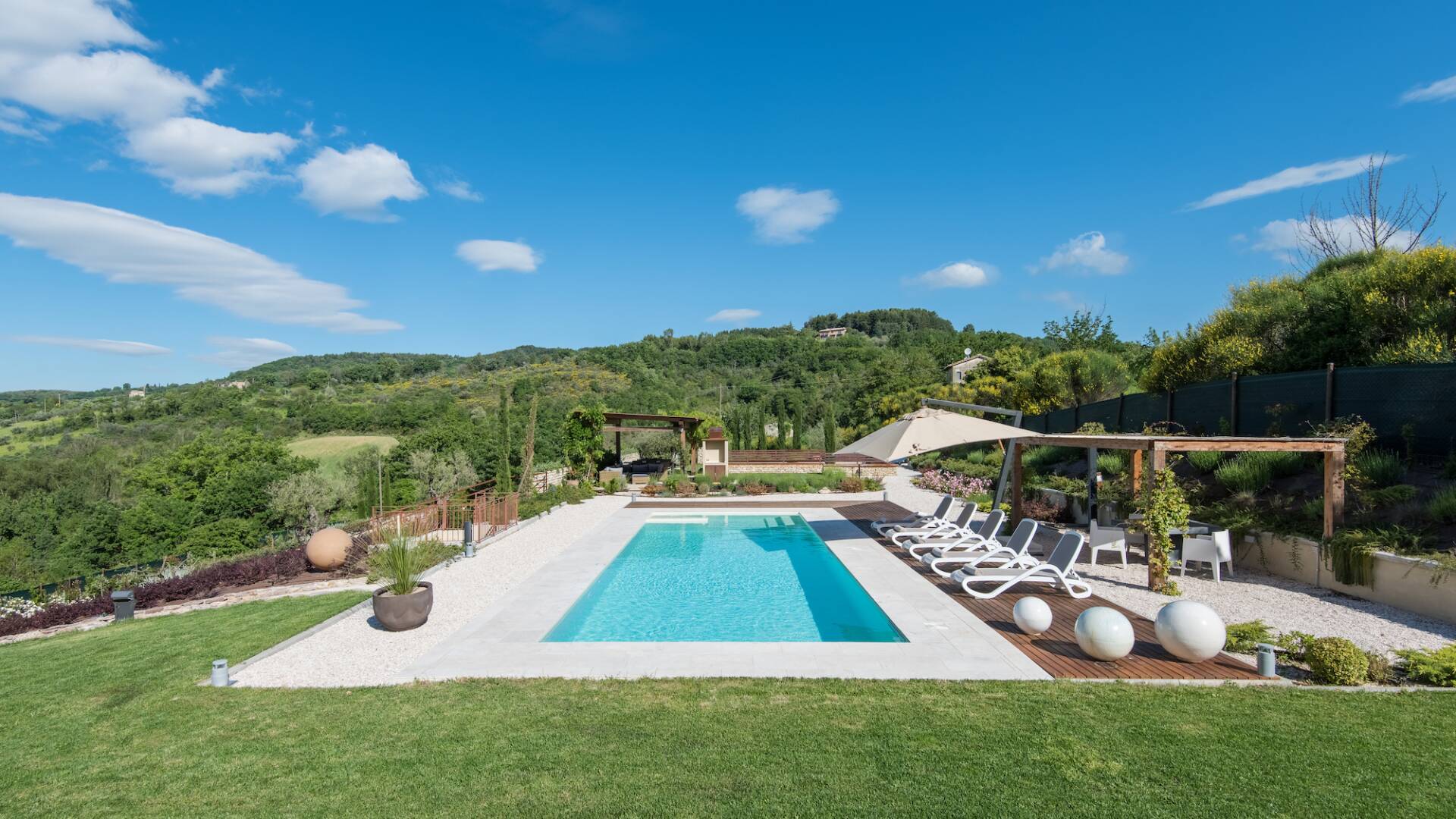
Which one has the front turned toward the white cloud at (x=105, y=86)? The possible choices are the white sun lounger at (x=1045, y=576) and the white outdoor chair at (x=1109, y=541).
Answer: the white sun lounger

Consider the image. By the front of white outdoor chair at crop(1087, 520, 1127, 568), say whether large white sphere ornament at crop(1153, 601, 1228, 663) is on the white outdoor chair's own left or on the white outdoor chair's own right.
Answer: on the white outdoor chair's own right

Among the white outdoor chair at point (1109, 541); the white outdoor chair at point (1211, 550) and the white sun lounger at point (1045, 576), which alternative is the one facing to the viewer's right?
the white outdoor chair at point (1109, 541)

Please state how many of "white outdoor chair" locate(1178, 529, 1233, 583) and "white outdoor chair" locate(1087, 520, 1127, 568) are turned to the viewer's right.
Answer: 1

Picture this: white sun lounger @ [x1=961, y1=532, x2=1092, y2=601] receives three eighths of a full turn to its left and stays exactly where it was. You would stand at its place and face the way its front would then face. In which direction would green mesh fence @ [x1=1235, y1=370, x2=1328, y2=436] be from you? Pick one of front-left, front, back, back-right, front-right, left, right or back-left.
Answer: left

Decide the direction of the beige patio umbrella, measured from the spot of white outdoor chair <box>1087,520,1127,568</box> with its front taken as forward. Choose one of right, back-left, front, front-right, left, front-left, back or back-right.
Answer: back

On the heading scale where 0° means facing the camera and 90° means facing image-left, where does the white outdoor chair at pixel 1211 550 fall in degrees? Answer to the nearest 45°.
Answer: approximately 135°

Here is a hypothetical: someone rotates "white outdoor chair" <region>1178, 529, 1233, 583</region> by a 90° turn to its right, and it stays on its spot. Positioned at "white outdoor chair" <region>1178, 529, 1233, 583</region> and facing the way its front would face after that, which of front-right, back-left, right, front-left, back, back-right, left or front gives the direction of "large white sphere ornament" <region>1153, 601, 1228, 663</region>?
back-right

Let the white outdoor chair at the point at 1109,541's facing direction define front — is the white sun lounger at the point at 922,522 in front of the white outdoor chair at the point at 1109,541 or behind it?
behind

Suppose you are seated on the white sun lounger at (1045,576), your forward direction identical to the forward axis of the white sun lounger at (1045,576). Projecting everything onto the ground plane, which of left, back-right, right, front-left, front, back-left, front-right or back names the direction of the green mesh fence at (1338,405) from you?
back-right

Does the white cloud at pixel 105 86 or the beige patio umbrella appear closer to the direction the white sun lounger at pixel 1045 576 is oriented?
the white cloud

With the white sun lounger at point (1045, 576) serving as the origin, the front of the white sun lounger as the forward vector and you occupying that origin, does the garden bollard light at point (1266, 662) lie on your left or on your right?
on your left

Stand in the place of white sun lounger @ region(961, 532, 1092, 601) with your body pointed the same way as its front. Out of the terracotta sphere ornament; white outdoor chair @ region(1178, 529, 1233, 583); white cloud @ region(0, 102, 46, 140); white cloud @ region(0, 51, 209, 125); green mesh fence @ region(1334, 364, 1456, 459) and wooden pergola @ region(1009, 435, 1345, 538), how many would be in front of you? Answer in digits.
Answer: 3

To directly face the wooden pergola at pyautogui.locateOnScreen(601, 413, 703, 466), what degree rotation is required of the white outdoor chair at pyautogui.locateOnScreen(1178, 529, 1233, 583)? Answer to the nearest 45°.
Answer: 0° — it already faces it

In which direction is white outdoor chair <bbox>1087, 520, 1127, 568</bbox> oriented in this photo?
to the viewer's right

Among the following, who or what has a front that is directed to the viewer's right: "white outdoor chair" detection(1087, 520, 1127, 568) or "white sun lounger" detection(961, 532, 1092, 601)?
the white outdoor chair

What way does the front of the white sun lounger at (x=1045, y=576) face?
to the viewer's left

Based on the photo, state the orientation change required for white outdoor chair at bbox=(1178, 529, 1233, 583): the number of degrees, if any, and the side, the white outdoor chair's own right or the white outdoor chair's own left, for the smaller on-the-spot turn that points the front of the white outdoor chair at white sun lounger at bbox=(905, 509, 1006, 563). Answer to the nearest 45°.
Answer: approximately 45° to the white outdoor chair's own left

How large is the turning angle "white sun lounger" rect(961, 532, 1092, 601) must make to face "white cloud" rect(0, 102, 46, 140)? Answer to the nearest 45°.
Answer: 0° — it already faces it
